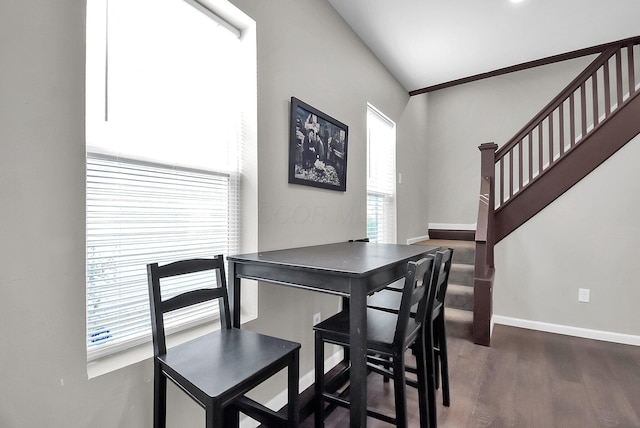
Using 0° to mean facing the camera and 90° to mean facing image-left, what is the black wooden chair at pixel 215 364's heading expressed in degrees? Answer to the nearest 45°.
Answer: approximately 315°

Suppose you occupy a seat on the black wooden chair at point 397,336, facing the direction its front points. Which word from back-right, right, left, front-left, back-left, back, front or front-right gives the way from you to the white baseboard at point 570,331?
right

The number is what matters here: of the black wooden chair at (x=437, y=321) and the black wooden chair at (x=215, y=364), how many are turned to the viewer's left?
1

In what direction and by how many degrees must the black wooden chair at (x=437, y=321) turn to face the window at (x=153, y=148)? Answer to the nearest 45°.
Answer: approximately 45° to its left

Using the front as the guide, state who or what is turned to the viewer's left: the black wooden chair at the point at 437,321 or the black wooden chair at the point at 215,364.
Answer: the black wooden chair at the point at 437,321

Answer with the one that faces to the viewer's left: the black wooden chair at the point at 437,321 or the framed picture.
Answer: the black wooden chair

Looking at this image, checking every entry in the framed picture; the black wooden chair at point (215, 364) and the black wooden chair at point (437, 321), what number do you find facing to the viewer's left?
1

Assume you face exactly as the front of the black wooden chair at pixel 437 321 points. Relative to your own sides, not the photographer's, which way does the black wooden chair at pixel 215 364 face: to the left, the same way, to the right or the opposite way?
the opposite way

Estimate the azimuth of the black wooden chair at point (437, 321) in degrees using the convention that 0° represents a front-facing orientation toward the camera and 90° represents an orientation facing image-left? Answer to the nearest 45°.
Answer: approximately 90°

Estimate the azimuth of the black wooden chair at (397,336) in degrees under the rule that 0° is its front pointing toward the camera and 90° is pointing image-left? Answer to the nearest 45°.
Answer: approximately 135°

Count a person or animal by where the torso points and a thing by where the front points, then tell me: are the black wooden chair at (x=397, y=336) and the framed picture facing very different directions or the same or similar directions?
very different directions

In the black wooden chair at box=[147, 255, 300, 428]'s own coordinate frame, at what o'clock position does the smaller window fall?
The smaller window is roughly at 9 o'clock from the black wooden chair.

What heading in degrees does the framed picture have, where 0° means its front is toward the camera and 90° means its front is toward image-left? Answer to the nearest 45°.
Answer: approximately 315°
